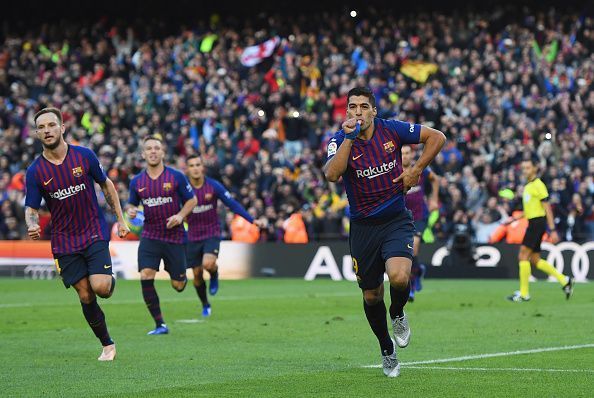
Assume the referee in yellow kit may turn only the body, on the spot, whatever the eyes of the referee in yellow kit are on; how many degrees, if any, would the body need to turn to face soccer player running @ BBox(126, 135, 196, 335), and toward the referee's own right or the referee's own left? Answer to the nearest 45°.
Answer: approximately 45° to the referee's own left

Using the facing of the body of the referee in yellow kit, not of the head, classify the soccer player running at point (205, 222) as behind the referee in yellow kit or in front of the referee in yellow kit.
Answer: in front

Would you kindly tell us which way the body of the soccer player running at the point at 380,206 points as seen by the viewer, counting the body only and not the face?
toward the camera

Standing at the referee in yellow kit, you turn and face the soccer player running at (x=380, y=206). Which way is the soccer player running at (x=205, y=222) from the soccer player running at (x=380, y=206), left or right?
right

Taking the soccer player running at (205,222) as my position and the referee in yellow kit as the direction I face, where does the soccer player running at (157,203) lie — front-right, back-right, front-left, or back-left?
back-right

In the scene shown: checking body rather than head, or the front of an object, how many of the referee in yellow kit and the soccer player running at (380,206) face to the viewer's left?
1

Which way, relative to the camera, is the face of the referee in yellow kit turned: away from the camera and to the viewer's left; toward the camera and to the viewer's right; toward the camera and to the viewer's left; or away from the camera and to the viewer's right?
toward the camera and to the viewer's left

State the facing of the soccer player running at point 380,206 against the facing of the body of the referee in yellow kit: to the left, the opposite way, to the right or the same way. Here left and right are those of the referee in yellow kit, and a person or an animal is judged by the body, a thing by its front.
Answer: to the left

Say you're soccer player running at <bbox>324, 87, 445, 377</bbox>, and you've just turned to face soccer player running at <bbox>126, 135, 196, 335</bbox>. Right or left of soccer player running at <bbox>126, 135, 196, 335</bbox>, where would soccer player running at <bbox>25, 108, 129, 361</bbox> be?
left

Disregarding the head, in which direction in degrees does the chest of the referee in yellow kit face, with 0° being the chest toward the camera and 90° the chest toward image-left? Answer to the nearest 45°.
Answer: approximately 90°

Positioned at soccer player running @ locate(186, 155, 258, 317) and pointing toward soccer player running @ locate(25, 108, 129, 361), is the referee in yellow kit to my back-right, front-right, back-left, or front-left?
back-left

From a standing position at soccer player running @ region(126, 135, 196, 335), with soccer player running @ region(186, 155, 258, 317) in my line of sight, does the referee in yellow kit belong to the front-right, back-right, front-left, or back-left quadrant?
front-right
